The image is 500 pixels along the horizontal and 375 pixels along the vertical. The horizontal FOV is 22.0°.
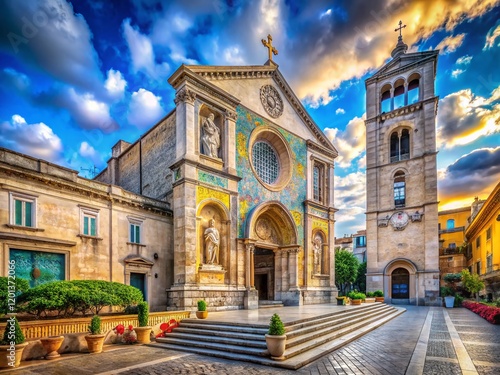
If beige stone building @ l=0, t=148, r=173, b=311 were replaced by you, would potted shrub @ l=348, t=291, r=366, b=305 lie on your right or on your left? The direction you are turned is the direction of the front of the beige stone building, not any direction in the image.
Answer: on your left

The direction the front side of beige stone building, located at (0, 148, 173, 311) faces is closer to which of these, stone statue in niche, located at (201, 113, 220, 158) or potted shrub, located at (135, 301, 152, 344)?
the potted shrub

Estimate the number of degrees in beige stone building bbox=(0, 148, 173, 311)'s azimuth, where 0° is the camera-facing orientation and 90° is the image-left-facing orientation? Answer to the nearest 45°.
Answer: approximately 315°

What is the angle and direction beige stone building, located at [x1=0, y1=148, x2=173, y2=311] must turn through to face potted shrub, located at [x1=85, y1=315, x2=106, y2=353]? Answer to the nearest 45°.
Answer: approximately 45° to its right

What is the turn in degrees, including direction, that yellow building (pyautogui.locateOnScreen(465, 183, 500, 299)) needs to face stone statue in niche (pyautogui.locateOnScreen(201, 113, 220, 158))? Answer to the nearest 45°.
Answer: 0° — it already faces it

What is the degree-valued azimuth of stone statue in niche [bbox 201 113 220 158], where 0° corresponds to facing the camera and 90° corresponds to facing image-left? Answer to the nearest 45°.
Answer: approximately 315°

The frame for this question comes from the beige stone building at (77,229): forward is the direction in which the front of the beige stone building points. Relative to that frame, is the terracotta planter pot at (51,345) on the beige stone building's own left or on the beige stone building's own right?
on the beige stone building's own right

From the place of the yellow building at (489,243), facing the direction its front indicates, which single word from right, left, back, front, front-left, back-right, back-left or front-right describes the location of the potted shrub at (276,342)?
front-left

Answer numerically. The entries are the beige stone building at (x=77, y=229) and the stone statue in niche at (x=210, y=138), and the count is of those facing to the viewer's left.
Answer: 0
